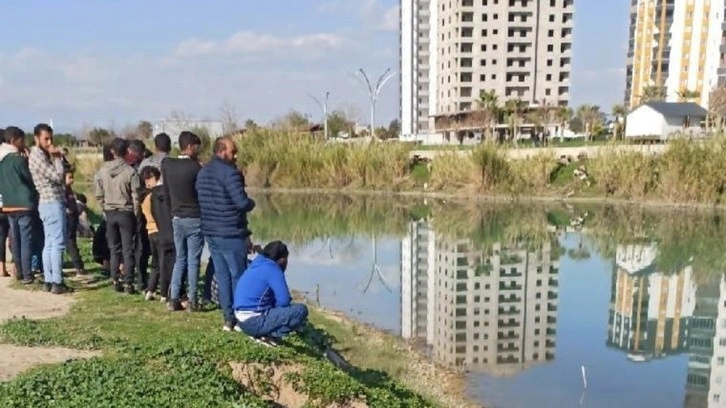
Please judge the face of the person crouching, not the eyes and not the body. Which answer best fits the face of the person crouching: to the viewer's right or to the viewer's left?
to the viewer's right

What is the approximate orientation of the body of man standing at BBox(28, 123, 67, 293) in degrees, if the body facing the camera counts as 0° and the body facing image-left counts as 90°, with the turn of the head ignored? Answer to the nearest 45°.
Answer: approximately 270°

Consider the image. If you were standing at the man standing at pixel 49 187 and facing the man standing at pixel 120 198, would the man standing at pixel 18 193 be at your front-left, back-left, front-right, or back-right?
back-left

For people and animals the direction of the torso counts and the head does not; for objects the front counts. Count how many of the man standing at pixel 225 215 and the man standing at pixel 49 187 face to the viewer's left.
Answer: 0

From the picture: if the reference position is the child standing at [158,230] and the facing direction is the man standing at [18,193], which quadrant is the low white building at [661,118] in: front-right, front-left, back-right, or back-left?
back-right

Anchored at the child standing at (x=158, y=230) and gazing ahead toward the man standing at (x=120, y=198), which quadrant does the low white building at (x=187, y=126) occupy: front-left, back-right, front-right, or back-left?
front-right

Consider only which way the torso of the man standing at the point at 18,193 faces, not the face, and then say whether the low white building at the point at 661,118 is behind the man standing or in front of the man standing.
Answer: in front

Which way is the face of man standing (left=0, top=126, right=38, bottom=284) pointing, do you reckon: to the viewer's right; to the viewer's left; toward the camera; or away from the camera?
to the viewer's right

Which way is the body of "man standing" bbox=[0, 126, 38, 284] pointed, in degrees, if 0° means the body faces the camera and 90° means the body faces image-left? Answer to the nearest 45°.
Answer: approximately 225°

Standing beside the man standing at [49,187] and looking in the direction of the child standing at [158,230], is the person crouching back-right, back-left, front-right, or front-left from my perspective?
front-right

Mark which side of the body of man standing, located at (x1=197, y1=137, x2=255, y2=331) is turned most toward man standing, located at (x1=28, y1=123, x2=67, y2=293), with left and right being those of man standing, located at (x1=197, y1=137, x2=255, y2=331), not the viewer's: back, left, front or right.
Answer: left

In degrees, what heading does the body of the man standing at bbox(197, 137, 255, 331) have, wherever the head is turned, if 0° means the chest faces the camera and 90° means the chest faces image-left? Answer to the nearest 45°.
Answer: approximately 225°

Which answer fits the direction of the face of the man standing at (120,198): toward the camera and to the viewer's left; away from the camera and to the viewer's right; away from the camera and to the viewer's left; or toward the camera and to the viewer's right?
away from the camera and to the viewer's right
